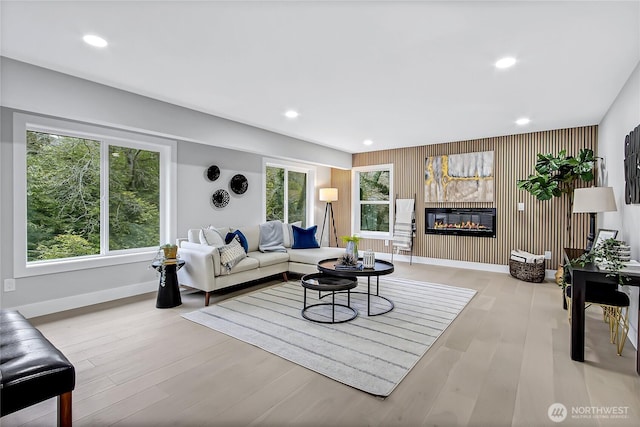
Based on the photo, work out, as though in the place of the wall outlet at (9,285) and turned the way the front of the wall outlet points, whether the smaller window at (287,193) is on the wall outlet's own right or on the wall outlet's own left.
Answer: on the wall outlet's own left

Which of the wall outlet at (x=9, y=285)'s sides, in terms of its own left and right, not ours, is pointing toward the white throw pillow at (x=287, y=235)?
left

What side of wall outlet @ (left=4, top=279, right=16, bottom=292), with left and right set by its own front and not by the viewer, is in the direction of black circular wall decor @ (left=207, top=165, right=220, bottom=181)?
left

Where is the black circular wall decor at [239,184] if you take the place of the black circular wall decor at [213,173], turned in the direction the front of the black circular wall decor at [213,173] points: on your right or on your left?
on your left

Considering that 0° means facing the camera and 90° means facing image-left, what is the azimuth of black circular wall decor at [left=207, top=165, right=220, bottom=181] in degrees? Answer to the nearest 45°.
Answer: approximately 315°

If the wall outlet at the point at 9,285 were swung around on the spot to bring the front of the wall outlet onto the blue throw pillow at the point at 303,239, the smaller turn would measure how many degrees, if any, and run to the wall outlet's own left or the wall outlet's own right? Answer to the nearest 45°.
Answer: approximately 90° to the wall outlet's own left

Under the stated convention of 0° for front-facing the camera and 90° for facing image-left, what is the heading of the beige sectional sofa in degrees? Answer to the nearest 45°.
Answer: approximately 315°

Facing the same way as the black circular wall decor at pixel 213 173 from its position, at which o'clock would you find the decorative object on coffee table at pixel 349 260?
The decorative object on coffee table is roughly at 12 o'clock from the black circular wall decor.

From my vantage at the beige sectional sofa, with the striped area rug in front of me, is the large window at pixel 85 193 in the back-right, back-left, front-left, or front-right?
back-right
